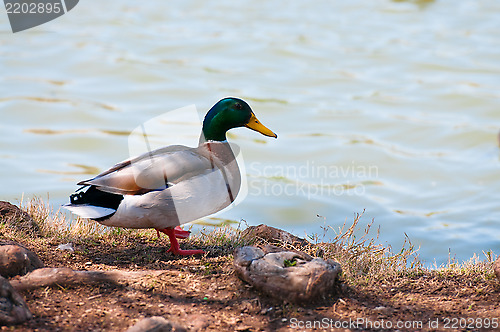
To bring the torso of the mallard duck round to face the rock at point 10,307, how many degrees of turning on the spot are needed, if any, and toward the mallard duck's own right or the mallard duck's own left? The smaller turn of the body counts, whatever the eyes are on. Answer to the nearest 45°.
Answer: approximately 135° to the mallard duck's own right

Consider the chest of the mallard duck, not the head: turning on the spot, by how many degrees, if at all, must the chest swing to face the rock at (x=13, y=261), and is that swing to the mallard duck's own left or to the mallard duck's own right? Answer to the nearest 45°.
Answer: approximately 135° to the mallard duck's own right

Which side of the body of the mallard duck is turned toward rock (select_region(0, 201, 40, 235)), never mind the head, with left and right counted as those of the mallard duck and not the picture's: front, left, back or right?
back

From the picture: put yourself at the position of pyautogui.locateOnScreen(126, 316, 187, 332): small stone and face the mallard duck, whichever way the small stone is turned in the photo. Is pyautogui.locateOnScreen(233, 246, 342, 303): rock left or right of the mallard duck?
right

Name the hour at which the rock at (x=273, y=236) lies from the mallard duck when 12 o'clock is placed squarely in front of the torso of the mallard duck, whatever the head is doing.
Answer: The rock is roughly at 12 o'clock from the mallard duck.

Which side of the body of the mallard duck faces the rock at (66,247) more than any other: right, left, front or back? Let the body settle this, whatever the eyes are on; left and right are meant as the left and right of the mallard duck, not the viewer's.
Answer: back

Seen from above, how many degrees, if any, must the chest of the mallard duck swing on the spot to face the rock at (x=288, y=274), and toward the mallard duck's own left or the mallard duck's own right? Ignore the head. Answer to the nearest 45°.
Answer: approximately 45° to the mallard duck's own right

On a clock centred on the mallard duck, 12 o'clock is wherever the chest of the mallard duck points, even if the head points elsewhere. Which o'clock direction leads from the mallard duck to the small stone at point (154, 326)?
The small stone is roughly at 3 o'clock from the mallard duck.

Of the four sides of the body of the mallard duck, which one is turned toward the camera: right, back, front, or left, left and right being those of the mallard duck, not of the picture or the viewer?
right
